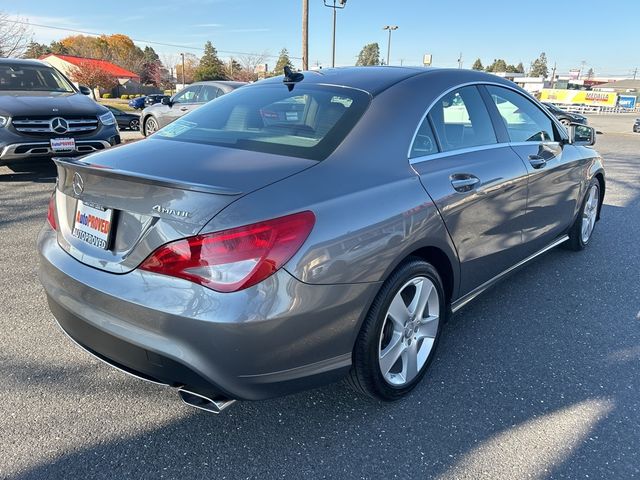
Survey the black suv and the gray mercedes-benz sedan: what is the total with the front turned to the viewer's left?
0

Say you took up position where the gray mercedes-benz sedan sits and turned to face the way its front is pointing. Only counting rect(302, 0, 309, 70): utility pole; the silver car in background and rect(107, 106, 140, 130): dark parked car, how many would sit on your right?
0

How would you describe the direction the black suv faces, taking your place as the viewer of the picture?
facing the viewer and to the right of the viewer

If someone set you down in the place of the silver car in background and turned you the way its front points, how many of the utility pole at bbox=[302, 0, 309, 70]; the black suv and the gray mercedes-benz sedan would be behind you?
1

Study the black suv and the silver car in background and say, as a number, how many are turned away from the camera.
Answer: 0

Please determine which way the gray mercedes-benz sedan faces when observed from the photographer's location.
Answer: facing away from the viewer and to the right of the viewer

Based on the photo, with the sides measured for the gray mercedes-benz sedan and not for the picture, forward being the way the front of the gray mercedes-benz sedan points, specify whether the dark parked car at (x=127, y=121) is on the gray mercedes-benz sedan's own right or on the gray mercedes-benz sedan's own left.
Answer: on the gray mercedes-benz sedan's own left

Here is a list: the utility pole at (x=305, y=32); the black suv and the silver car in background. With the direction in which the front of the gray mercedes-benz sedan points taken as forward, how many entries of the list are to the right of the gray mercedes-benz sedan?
0

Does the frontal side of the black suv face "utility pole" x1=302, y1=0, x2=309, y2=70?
no

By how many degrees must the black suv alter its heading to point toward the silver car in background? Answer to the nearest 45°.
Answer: approximately 90° to its left
